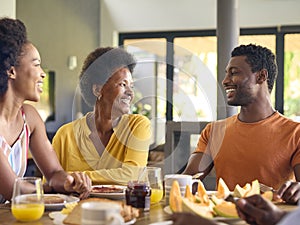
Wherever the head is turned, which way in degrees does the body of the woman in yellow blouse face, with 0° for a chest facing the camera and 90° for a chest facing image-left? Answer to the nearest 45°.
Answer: approximately 0°

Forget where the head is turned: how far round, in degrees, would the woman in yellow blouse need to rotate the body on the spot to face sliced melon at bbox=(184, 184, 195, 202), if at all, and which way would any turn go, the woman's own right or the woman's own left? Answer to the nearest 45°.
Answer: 0° — they already face it

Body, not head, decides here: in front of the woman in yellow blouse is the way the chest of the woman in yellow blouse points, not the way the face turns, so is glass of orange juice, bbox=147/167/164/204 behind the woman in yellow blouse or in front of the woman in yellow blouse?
in front

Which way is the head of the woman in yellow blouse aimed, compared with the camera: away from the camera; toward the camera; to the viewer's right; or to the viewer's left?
to the viewer's right

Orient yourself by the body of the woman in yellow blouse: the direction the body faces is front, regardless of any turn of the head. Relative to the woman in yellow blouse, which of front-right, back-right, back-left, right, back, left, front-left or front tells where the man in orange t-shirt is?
left

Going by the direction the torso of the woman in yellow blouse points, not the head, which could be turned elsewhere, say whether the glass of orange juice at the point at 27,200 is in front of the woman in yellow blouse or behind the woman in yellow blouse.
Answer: in front

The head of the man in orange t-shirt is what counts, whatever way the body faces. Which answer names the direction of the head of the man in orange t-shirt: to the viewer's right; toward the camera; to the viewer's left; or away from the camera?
to the viewer's left

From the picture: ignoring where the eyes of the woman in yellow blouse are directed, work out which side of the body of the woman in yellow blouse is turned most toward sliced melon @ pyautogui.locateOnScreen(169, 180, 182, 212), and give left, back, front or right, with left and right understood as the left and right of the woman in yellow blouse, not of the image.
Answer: front
